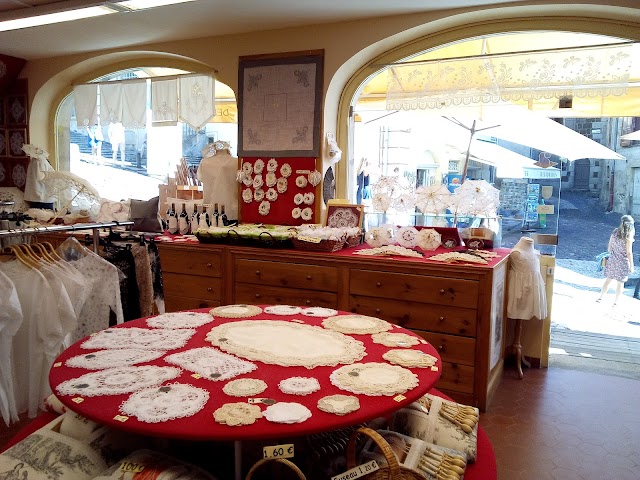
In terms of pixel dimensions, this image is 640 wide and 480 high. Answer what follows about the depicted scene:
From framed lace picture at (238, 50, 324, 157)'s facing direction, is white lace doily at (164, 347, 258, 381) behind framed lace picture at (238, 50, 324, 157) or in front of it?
in front

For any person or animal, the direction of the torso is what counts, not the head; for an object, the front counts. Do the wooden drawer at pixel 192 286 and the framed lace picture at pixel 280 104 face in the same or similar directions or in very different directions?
same or similar directions

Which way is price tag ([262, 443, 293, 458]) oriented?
toward the camera

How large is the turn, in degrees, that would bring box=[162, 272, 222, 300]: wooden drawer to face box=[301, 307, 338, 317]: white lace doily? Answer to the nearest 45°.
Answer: approximately 45° to its left

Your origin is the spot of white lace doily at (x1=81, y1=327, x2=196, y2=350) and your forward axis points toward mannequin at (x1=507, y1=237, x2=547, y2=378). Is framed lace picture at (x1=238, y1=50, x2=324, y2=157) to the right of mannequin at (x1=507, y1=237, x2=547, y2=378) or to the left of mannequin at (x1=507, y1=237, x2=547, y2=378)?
left

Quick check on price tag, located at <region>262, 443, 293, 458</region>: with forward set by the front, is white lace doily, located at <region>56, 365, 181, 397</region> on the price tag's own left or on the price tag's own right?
on the price tag's own right

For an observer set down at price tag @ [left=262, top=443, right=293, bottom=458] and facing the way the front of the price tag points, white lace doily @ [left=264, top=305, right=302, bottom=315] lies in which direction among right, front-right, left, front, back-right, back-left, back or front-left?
back

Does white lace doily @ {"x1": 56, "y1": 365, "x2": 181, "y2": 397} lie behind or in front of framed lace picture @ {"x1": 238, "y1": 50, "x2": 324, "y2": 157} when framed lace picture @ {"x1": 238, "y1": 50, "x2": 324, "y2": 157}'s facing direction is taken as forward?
in front

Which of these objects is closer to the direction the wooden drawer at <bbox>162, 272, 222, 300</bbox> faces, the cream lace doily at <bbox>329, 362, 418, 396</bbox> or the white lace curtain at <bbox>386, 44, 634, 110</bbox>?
the cream lace doily

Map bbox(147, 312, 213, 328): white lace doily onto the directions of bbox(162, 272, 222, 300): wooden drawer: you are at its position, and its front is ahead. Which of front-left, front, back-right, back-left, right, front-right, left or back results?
front-left

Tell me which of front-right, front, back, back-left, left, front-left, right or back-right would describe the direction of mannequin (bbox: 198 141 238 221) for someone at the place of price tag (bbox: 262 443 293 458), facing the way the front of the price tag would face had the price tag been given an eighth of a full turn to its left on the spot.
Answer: back-left

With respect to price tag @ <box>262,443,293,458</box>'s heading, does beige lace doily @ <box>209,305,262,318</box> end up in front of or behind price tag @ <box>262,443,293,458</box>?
behind

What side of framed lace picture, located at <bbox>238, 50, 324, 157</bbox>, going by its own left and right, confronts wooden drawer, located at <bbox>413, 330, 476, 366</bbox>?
left

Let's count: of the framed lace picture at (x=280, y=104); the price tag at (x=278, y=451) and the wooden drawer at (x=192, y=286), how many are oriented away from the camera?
0

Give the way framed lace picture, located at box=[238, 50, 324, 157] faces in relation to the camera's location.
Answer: facing the viewer and to the left of the viewer
